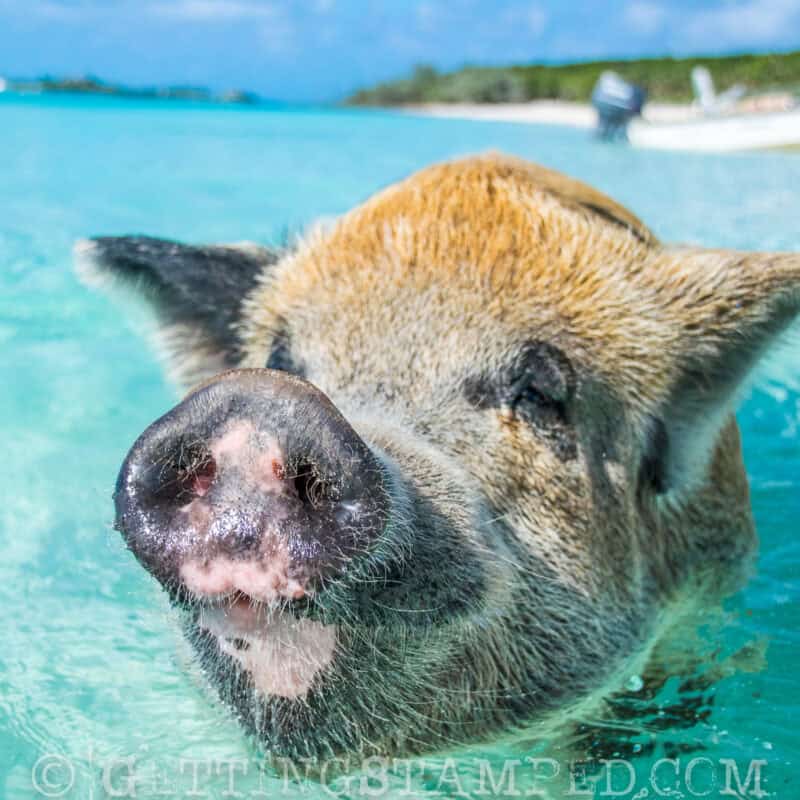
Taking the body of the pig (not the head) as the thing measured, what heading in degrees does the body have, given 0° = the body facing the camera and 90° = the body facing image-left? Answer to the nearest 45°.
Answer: approximately 45°

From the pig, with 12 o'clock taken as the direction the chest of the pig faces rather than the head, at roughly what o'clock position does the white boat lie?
The white boat is roughly at 5 o'clock from the pig.
